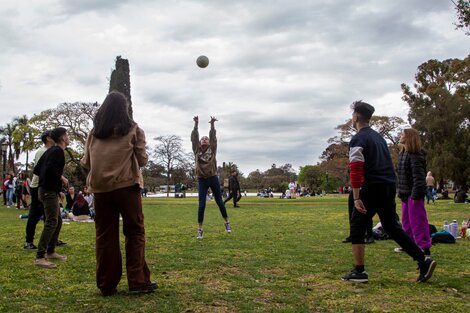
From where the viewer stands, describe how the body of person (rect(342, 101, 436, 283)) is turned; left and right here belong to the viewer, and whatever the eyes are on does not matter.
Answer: facing away from the viewer and to the left of the viewer

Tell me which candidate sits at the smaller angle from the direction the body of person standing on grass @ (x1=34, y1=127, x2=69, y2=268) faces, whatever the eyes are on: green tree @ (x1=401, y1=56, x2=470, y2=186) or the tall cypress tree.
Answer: the green tree

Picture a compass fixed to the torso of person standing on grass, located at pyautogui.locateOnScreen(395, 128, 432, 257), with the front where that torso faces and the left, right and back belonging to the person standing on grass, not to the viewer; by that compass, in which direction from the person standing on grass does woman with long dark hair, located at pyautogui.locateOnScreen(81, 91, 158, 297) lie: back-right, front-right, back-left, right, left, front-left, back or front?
front-left

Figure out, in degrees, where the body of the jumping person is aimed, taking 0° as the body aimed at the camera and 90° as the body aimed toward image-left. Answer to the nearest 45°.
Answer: approximately 0°

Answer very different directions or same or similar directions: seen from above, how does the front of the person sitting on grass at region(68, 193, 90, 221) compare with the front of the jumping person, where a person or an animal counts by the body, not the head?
very different directions

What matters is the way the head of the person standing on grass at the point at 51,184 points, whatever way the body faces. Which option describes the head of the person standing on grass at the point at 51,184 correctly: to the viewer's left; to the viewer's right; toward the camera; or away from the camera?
to the viewer's right

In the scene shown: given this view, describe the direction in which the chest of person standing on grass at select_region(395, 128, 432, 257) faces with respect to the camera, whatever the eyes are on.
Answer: to the viewer's left

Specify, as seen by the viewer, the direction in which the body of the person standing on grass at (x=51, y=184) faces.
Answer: to the viewer's right

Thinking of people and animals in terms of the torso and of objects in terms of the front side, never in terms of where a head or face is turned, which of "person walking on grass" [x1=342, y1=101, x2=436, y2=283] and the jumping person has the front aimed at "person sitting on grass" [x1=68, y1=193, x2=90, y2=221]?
the person walking on grass

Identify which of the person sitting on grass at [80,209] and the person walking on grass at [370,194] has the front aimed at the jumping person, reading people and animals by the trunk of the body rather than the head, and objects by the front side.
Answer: the person walking on grass
